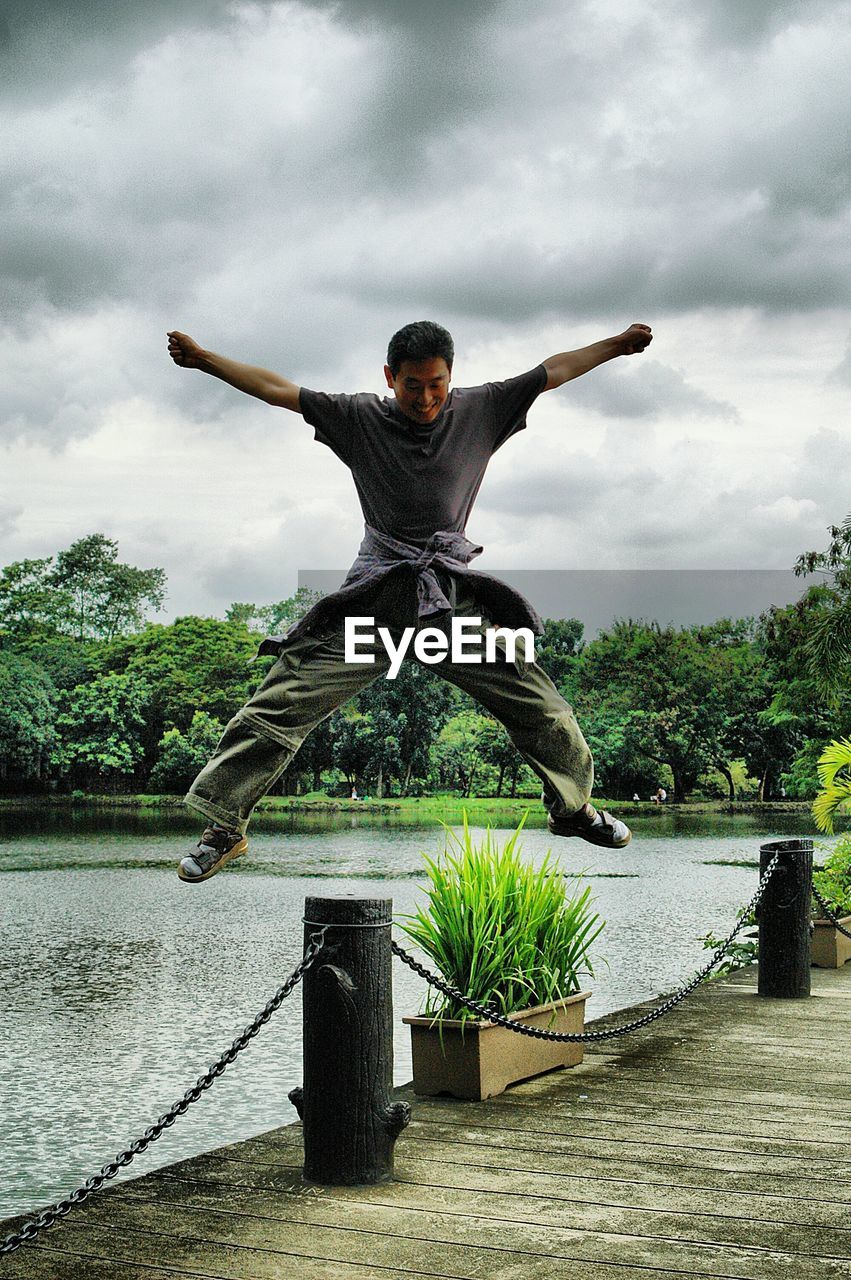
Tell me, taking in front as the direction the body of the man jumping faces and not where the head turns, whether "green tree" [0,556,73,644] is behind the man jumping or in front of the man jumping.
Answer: behind

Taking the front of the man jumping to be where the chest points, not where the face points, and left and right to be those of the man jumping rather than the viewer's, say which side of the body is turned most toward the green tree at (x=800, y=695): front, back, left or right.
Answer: back

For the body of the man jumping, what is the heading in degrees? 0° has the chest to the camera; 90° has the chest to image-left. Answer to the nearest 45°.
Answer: approximately 0°

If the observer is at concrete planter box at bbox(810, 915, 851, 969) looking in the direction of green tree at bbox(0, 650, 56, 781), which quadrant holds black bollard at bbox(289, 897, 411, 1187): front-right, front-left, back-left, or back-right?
back-left

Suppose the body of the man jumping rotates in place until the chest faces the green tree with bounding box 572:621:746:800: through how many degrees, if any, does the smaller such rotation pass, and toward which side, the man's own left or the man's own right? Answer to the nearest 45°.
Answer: approximately 180°
